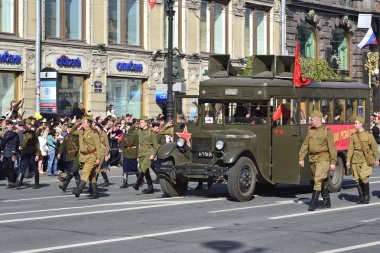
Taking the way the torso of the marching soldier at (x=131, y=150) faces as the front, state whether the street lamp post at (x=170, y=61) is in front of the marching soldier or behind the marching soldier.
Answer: behind
